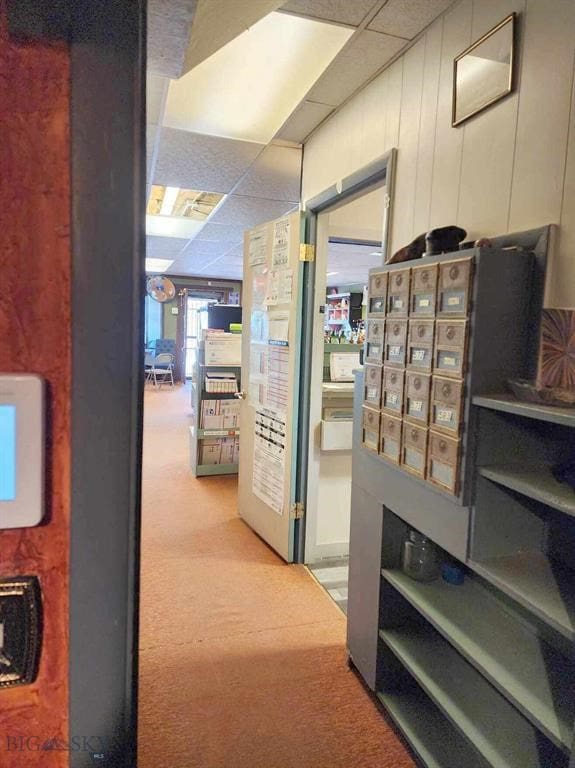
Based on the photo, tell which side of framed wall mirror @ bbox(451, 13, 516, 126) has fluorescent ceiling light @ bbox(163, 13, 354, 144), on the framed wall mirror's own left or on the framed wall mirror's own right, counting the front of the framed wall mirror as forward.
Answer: on the framed wall mirror's own right

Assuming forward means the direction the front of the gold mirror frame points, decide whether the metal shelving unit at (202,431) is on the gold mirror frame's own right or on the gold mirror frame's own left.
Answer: on the gold mirror frame's own right

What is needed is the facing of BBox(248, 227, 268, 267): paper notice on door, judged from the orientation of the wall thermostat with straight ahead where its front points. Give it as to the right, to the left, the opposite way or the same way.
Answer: to the right

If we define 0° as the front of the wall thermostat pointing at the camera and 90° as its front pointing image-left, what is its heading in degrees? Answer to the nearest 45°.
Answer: approximately 0°

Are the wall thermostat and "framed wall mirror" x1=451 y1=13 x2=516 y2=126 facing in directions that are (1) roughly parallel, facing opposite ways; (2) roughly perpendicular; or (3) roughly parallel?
roughly perpendicular

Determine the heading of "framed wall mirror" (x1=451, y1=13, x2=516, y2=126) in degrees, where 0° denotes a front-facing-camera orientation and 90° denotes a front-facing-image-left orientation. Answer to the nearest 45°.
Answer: approximately 45°

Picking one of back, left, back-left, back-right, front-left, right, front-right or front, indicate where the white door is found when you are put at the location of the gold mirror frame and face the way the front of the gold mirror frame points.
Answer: right

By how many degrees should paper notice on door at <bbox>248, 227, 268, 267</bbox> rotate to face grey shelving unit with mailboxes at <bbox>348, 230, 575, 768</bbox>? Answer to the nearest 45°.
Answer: approximately 45° to its left

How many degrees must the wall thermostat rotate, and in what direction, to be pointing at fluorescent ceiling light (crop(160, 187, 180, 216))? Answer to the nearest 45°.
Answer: approximately 180°

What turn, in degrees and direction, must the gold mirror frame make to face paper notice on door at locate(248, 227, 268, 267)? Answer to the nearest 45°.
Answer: approximately 90° to its right
